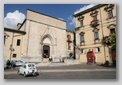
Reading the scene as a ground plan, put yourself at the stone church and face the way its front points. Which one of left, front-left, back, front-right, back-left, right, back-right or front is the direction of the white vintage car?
front-right

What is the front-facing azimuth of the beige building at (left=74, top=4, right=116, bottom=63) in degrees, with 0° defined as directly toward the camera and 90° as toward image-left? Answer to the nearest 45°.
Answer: approximately 45°

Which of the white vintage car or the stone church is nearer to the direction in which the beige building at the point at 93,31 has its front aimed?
the white vintage car

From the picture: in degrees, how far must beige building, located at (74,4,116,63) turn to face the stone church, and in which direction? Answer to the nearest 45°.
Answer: approximately 90° to its right

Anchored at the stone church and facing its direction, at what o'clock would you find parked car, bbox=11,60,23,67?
The parked car is roughly at 2 o'clock from the stone church.

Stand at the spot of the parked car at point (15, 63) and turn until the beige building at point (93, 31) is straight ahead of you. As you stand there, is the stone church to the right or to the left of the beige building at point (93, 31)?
left

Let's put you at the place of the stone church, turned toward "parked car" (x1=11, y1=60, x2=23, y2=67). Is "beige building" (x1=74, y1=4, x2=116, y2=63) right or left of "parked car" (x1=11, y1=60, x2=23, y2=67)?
left
